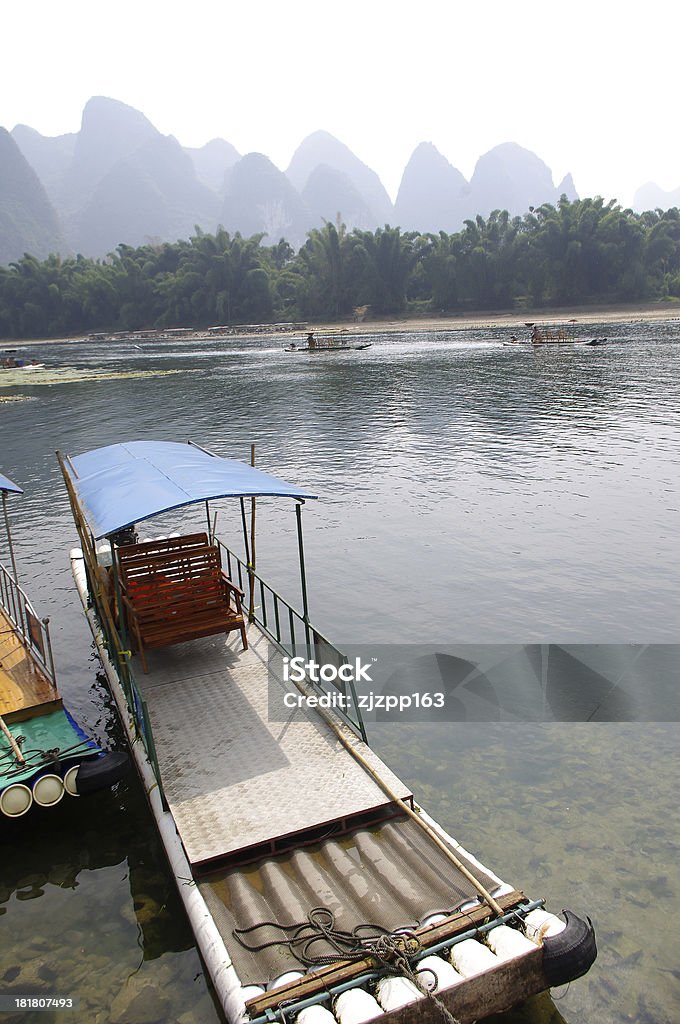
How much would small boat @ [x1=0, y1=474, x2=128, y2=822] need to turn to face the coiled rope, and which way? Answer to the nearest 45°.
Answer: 0° — it already faces it

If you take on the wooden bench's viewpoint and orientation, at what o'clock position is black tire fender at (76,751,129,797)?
The black tire fender is roughly at 2 o'clock from the wooden bench.

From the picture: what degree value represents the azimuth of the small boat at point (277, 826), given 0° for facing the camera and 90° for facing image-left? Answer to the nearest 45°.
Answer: approximately 315°

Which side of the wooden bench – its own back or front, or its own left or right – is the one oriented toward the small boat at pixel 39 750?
right

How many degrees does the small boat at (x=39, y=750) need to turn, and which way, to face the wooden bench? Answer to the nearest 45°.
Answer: approximately 90° to its left

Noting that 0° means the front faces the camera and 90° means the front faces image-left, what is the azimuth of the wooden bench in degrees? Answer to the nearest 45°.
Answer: approximately 315°
